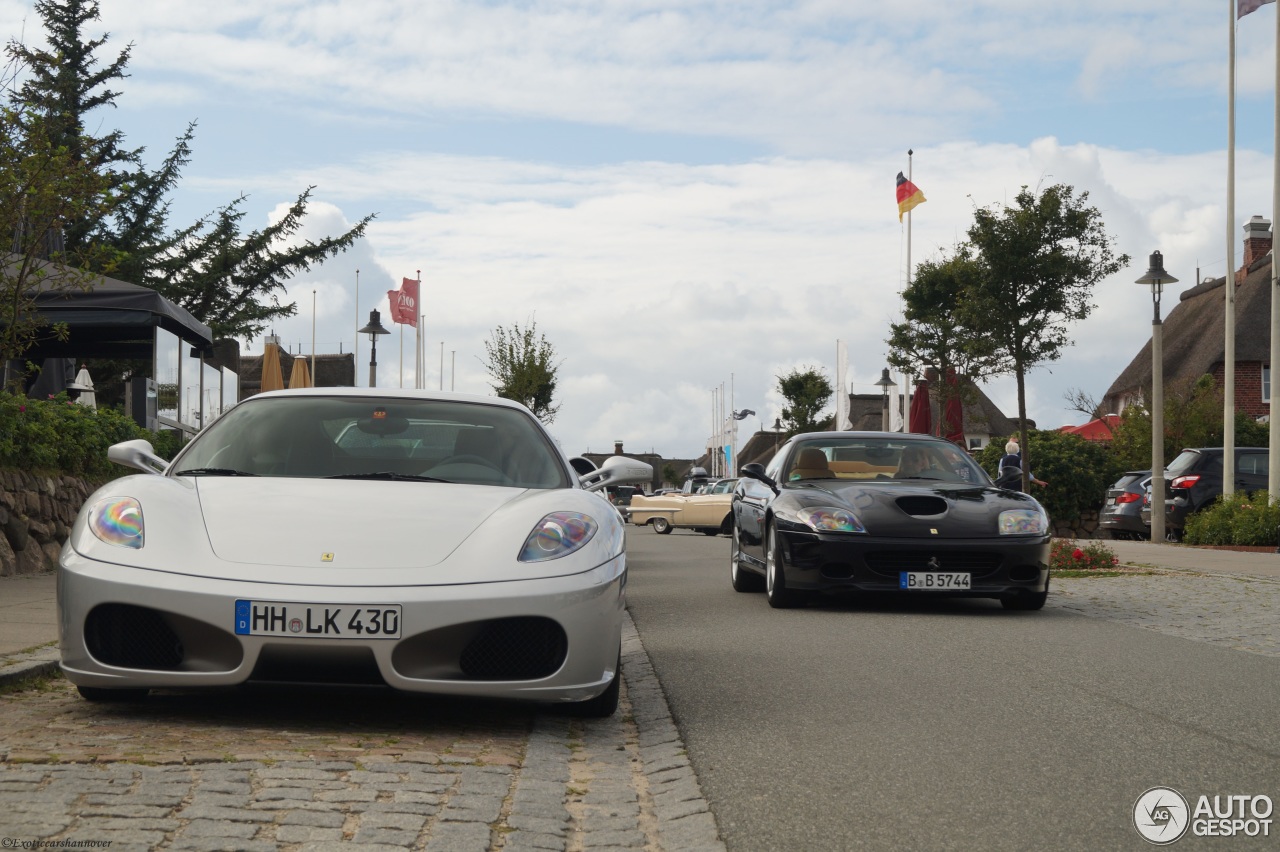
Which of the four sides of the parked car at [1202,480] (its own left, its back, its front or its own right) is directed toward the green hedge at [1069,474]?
left

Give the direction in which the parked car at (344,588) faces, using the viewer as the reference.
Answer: facing the viewer

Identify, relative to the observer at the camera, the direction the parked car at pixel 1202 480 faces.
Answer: facing away from the viewer and to the right of the viewer

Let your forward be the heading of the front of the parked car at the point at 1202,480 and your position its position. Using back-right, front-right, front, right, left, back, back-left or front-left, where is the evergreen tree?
back-left

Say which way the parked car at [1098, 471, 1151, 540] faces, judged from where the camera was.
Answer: facing away from the viewer and to the right of the viewer

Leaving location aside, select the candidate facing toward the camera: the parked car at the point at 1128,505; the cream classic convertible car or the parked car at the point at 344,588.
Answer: the parked car at the point at 344,588

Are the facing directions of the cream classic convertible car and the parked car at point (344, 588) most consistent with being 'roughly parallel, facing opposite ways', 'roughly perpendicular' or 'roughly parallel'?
roughly perpendicular
